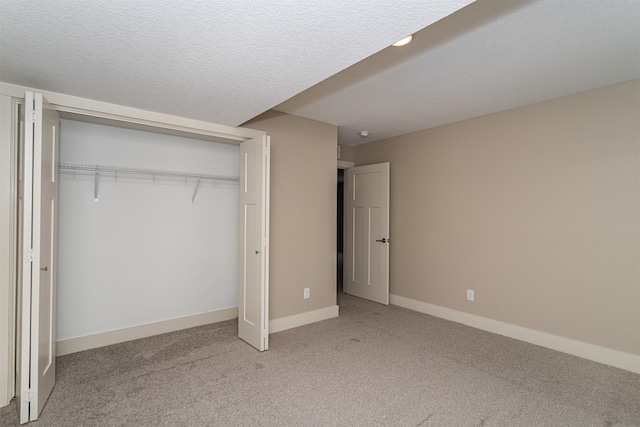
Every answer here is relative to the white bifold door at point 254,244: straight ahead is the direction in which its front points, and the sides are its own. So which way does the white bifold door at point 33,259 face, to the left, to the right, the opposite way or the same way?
the opposite way

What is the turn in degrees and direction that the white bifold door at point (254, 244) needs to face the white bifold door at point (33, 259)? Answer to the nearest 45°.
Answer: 0° — it already faces it

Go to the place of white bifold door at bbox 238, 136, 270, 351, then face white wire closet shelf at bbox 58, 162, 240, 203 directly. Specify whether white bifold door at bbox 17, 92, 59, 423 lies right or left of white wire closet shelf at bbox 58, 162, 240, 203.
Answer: left

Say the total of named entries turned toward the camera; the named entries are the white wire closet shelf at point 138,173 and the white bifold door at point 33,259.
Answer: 1

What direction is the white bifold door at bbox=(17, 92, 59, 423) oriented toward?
to the viewer's right

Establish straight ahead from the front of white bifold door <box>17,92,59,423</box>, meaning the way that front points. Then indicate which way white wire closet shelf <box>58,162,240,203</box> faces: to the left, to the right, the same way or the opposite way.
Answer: to the right

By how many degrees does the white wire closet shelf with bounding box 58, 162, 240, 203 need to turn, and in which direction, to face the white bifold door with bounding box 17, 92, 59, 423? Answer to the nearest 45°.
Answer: approximately 45° to its right

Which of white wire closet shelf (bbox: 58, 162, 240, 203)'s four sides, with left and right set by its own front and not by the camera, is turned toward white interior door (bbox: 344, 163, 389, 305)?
left

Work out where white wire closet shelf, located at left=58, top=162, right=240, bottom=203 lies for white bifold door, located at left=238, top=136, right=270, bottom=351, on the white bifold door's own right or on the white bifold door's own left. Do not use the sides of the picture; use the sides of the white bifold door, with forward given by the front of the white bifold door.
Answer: on the white bifold door's own right

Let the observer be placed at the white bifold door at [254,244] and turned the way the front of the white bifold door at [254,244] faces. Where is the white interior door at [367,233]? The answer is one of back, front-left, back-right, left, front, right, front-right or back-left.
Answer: back

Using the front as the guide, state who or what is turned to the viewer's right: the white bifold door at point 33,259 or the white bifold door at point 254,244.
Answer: the white bifold door at point 33,259

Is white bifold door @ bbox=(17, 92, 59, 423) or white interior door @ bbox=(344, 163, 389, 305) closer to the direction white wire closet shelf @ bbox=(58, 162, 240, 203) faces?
the white bifold door

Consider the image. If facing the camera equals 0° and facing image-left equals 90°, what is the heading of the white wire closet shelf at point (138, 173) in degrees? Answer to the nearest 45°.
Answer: approximately 0°
